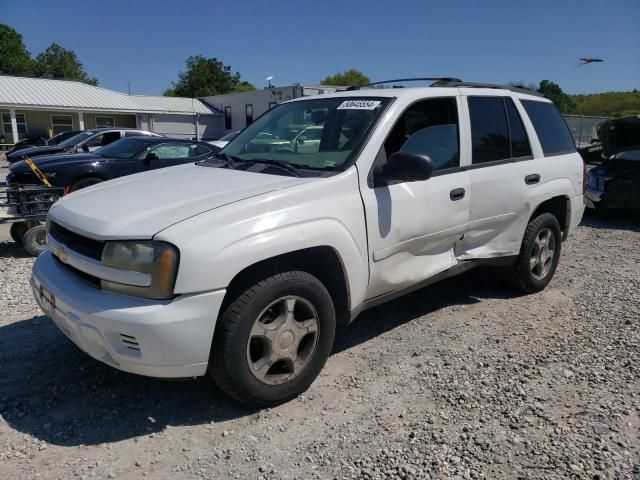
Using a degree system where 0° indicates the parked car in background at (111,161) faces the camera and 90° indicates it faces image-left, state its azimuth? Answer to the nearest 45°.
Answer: approximately 45°

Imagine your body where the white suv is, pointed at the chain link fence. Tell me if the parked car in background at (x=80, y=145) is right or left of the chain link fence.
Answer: left

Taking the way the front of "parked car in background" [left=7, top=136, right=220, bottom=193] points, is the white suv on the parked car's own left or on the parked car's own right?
on the parked car's own left

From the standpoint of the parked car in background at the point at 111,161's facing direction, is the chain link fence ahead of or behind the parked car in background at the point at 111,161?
behind

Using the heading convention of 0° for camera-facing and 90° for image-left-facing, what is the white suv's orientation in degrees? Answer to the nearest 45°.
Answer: approximately 45°

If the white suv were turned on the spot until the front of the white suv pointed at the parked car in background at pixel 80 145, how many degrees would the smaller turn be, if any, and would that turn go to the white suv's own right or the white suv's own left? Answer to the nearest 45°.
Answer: approximately 90° to the white suv's own right

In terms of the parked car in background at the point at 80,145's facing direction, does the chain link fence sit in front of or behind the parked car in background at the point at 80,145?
behind

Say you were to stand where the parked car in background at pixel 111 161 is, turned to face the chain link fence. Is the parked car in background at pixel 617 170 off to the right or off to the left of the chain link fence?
right

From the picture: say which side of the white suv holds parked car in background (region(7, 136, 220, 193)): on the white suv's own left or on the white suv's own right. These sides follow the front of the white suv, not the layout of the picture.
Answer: on the white suv's own right
